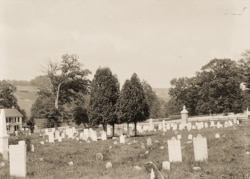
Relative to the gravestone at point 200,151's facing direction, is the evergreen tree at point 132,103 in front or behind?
behind

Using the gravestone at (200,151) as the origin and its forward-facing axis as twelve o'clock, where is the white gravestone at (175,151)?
The white gravestone is roughly at 3 o'clock from the gravestone.

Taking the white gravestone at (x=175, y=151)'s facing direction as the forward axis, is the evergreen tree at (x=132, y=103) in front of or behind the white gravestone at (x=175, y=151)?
behind

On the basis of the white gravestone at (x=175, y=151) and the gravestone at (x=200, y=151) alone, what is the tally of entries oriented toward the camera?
2

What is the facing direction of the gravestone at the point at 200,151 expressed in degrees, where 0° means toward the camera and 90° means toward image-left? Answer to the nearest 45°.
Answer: approximately 0°

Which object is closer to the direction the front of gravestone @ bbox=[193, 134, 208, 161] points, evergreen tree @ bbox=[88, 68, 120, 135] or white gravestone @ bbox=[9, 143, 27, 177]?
the white gravestone

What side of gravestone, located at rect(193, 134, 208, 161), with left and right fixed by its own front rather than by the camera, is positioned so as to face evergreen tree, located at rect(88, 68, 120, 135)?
back

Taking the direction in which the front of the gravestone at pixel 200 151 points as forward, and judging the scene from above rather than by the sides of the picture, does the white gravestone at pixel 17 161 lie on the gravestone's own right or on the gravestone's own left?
on the gravestone's own right
